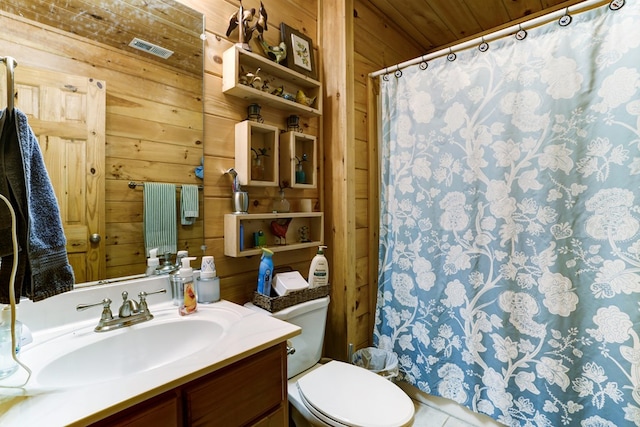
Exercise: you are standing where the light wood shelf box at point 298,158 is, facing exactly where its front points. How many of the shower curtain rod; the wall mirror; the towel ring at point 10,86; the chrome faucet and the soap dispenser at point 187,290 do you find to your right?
4

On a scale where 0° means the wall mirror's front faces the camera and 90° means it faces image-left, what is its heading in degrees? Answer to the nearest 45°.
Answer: approximately 315°
